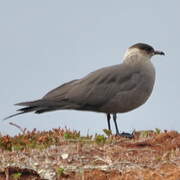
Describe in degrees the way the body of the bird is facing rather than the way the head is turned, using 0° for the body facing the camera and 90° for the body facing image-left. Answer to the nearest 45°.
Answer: approximately 270°

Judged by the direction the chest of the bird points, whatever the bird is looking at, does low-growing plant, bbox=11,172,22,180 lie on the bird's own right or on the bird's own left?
on the bird's own right
